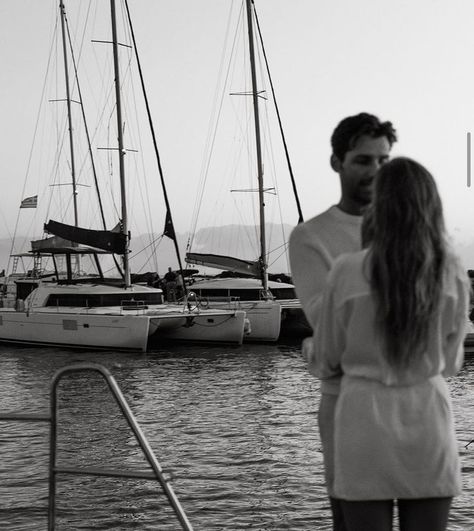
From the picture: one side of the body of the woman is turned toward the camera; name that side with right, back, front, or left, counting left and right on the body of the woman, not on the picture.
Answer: back

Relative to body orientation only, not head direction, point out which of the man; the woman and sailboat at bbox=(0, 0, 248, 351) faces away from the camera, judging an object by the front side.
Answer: the woman

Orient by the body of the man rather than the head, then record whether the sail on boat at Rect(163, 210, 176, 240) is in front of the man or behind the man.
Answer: behind

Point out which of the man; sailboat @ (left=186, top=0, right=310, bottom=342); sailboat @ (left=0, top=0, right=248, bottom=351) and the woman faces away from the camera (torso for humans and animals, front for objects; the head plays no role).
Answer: the woman

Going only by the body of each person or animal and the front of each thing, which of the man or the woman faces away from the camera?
the woman

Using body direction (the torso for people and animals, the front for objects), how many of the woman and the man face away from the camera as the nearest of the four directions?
1

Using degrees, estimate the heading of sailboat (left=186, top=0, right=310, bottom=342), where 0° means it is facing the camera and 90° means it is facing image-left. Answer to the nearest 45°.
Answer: approximately 315°

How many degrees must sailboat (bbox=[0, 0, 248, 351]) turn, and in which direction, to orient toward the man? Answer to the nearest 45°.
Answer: approximately 45° to its right
